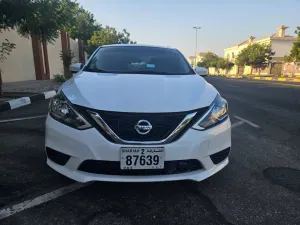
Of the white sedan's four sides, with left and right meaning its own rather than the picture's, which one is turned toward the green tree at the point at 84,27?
back

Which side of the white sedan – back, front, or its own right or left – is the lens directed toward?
front

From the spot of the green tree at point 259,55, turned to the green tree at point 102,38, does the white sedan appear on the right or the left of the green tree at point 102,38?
left

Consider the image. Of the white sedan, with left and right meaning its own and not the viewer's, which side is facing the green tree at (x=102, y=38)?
back

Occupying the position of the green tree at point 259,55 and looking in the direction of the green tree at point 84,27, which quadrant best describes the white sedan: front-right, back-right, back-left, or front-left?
front-left

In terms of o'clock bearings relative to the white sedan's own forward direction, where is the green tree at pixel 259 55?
The green tree is roughly at 7 o'clock from the white sedan.

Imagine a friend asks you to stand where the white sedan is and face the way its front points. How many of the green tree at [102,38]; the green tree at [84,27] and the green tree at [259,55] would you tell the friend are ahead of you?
0
